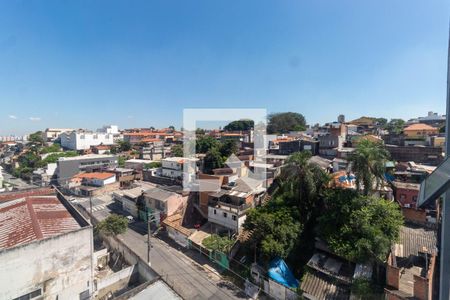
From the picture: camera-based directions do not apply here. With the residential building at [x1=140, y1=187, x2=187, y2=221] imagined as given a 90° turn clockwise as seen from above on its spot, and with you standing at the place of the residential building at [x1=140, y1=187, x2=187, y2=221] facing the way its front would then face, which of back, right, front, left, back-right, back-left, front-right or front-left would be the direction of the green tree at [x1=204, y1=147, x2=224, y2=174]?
right

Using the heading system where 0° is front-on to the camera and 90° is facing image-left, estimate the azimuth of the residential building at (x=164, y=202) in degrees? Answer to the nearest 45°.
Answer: approximately 45°

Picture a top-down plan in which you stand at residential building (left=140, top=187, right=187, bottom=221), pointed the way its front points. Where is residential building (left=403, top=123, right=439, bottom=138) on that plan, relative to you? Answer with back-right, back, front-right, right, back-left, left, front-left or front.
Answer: back-left

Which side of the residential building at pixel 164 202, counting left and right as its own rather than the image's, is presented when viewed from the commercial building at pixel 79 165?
right

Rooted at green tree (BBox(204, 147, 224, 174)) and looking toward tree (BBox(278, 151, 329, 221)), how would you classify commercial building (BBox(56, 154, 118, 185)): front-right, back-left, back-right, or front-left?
back-right

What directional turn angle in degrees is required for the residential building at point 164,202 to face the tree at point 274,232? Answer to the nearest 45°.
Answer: approximately 90° to its left

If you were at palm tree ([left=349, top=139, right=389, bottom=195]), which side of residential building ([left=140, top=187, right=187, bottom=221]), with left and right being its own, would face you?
left

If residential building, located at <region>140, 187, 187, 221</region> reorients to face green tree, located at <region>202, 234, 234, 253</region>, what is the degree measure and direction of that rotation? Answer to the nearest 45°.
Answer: approximately 90° to its left

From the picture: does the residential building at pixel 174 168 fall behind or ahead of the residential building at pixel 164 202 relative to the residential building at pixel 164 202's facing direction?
behind
